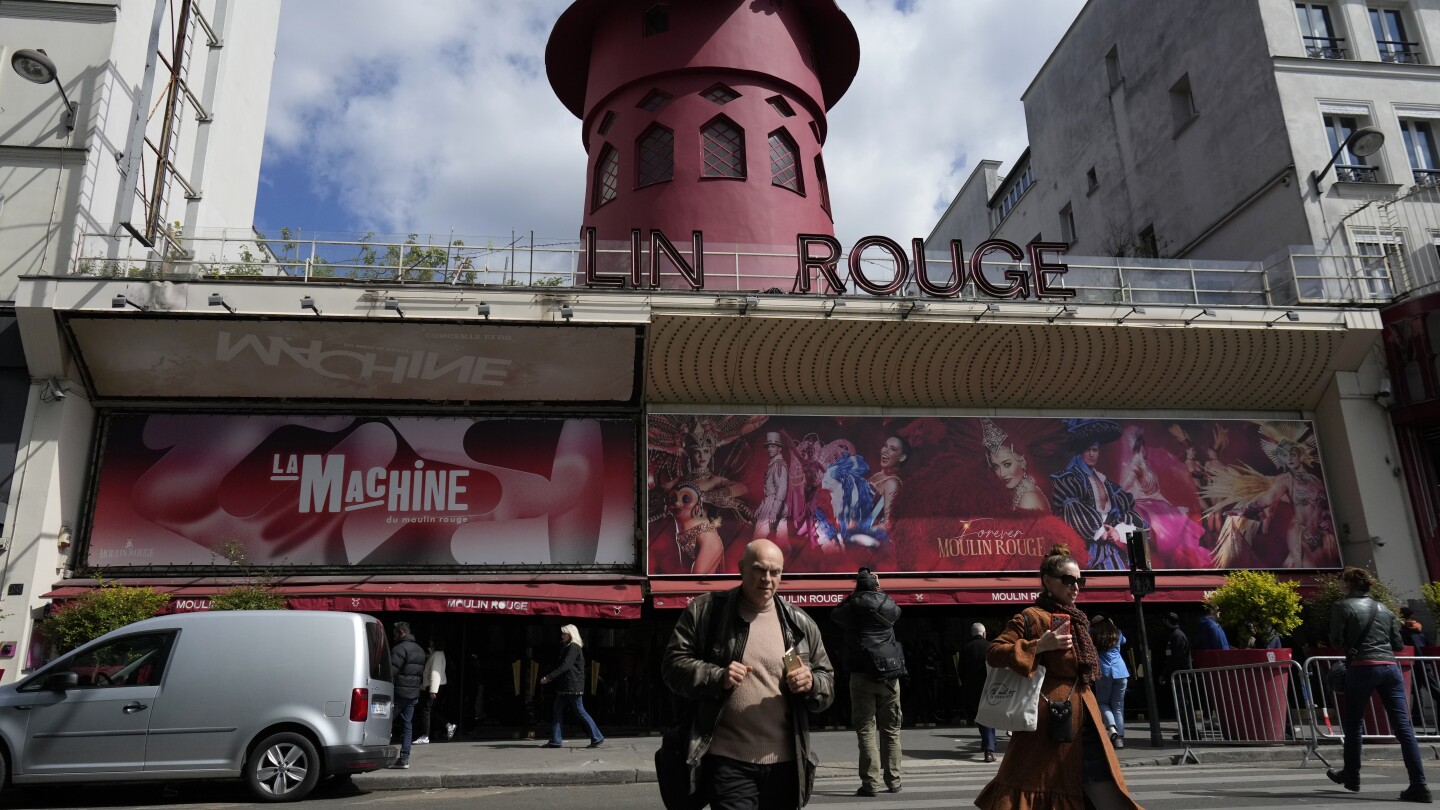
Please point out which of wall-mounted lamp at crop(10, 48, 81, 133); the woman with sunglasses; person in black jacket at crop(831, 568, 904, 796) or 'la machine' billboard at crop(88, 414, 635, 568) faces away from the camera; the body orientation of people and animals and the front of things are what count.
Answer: the person in black jacket

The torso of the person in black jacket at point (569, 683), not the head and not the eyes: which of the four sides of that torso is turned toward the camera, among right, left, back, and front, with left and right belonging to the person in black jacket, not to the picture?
left

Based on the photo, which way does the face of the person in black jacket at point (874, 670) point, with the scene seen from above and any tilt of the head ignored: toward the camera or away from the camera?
away from the camera

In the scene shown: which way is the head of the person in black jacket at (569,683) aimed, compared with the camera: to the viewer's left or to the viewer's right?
to the viewer's left

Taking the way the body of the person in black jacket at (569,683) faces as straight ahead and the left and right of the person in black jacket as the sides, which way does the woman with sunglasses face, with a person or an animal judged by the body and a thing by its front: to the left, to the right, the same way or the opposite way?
to the left

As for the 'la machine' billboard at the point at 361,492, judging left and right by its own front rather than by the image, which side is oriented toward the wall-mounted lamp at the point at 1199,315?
left

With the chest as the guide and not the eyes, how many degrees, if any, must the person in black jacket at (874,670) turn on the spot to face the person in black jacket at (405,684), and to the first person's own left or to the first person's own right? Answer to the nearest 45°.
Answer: approximately 90° to the first person's own left

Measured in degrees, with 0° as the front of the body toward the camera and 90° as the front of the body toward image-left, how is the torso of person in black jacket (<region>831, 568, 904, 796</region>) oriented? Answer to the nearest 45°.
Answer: approximately 180°

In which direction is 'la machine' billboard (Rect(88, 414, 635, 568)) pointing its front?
toward the camera

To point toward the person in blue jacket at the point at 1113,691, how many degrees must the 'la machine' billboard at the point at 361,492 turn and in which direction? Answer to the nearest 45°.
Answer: approximately 45° to its left

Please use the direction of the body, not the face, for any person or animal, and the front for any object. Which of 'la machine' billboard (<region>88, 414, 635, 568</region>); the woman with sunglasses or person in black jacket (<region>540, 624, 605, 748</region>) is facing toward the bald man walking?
the 'la machine' billboard

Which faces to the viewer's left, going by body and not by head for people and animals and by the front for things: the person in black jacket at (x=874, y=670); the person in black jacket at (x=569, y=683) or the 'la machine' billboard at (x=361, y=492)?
the person in black jacket at (x=569, y=683)

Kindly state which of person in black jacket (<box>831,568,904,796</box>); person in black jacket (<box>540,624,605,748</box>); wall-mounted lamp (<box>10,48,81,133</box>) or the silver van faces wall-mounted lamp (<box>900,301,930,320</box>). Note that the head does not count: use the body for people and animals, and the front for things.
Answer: person in black jacket (<box>831,568,904,796</box>)

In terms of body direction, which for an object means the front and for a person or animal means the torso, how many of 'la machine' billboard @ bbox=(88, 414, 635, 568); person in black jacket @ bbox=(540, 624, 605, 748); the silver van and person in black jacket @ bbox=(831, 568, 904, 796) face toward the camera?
1

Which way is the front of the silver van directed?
to the viewer's left

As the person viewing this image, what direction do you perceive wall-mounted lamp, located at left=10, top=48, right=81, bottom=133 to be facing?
facing the viewer and to the left of the viewer
